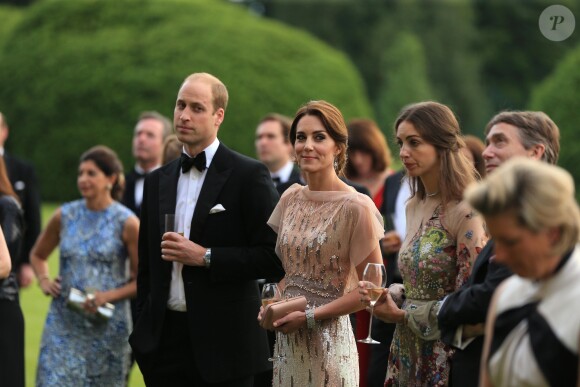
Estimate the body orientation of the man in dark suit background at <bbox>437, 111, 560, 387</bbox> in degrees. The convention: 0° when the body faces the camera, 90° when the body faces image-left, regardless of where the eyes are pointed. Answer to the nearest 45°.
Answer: approximately 45°

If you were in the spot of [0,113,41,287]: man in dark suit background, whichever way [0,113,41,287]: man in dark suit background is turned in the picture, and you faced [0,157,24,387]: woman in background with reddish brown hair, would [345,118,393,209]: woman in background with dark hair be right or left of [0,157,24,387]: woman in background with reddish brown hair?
left

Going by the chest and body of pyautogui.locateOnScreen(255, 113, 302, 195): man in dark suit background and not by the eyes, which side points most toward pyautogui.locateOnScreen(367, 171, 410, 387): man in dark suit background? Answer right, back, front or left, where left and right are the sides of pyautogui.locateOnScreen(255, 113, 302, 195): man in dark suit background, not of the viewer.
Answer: left

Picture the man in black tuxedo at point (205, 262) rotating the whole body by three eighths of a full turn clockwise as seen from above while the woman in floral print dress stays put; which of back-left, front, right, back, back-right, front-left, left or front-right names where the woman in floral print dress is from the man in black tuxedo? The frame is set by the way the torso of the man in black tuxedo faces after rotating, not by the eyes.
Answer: back-right

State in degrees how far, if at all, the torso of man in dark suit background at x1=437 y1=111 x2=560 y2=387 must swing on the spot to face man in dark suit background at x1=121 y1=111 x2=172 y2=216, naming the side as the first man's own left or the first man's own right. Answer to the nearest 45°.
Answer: approximately 90° to the first man's own right

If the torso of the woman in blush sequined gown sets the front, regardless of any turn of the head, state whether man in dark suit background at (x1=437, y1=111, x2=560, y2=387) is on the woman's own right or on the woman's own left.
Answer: on the woman's own left
